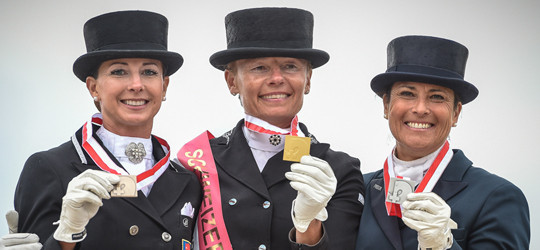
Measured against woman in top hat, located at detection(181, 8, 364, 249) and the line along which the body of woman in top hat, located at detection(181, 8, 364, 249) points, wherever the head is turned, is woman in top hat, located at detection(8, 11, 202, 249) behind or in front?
in front

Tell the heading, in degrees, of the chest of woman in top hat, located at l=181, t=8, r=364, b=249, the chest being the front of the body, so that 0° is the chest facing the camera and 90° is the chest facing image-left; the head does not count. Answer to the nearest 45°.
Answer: approximately 45°

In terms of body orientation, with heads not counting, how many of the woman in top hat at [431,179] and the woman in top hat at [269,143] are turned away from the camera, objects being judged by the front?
0

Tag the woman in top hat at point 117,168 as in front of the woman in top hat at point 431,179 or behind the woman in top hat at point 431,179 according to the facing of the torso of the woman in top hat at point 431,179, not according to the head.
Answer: in front

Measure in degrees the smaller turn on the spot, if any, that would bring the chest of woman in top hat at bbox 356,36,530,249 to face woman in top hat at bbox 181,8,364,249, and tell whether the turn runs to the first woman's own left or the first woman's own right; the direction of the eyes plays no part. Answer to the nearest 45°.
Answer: approximately 45° to the first woman's own right
